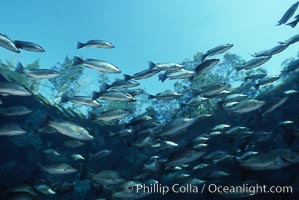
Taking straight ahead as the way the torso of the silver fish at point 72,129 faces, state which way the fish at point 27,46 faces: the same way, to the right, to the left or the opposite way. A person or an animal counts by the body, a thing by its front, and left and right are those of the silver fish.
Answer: the same way

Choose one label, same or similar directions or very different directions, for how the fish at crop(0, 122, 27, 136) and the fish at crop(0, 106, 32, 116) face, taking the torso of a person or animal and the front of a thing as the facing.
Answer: same or similar directions
